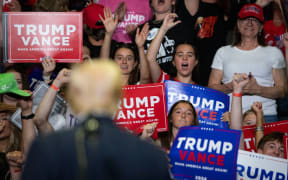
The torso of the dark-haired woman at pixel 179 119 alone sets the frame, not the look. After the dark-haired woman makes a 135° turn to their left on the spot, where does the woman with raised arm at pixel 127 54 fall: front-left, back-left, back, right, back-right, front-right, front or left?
left

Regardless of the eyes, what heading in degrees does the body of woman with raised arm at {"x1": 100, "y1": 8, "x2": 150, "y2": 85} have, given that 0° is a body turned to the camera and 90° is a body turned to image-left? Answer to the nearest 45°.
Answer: approximately 0°

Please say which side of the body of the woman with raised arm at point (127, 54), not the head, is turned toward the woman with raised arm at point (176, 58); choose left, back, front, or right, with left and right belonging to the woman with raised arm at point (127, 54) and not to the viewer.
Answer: left

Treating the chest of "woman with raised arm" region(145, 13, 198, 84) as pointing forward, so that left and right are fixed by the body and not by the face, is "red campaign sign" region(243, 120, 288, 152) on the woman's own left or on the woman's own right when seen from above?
on the woman's own left

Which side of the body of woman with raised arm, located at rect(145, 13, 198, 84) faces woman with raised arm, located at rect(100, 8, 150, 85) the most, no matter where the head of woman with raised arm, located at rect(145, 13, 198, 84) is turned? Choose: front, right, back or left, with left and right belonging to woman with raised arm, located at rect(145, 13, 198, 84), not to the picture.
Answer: right
